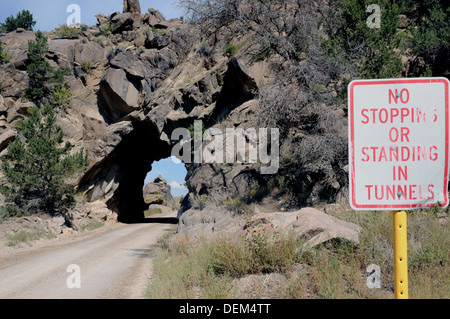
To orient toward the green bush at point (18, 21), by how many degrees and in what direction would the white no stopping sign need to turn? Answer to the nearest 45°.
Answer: approximately 135° to its right

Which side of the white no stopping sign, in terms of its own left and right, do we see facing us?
front

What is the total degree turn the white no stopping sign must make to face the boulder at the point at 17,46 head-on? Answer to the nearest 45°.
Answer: approximately 135° to its right

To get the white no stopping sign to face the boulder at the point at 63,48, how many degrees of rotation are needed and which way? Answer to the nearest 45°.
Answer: approximately 135° to its right

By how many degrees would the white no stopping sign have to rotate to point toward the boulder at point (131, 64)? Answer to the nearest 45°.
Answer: approximately 135° to its right

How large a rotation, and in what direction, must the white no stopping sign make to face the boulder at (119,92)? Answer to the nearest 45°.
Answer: approximately 135° to its right

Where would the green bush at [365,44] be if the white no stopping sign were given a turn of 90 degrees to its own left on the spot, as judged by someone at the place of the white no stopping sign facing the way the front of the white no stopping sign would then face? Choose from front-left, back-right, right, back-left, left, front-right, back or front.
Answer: left

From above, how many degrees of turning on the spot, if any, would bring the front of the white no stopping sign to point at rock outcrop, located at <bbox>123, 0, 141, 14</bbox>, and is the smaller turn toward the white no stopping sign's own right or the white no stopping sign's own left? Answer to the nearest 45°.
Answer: approximately 135° to the white no stopping sign's own right

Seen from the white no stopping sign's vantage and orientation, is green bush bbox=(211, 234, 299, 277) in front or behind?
behind

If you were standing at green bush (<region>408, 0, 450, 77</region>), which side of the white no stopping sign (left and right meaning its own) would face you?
back
